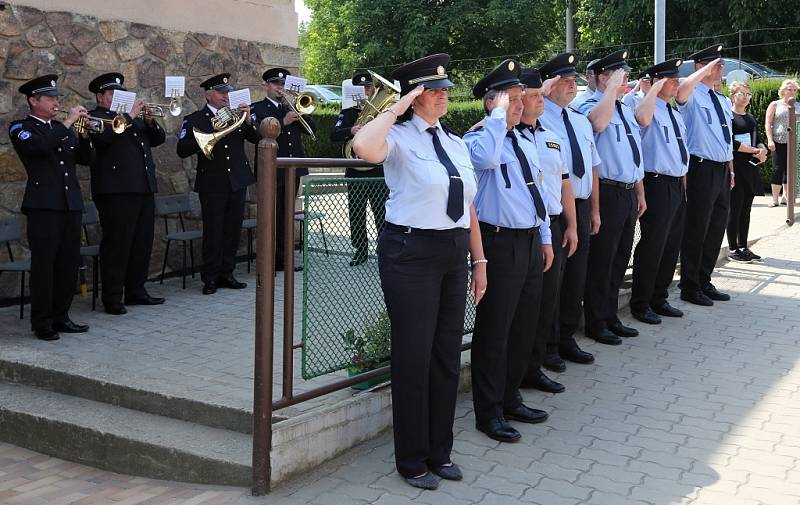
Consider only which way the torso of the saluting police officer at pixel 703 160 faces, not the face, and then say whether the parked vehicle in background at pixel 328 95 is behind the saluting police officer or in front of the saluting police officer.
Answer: behind

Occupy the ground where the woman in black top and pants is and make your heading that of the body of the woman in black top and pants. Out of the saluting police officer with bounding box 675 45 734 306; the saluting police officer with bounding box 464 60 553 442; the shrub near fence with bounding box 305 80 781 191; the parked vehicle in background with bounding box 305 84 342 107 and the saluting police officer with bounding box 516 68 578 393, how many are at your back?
2

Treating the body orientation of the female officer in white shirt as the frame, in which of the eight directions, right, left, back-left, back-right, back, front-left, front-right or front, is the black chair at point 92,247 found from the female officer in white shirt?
back

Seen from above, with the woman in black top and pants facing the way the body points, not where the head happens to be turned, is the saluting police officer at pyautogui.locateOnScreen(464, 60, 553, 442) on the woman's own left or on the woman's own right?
on the woman's own right
